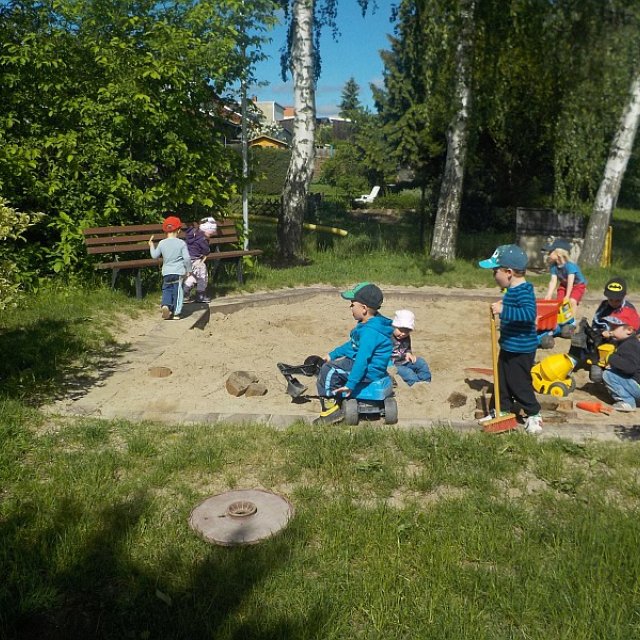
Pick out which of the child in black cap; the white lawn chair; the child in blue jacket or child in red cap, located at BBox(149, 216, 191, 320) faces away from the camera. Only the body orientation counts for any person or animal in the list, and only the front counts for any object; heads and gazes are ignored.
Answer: the child in red cap

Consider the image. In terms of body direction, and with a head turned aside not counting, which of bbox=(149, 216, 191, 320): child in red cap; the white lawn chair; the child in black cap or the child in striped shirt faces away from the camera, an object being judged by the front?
the child in red cap

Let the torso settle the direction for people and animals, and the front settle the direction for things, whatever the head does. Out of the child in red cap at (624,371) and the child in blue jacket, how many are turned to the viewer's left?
2

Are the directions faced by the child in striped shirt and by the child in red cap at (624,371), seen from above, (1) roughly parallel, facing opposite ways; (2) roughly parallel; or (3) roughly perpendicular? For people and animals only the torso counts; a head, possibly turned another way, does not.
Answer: roughly parallel

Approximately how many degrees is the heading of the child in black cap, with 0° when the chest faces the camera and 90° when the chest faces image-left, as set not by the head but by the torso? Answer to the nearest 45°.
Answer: approximately 45°

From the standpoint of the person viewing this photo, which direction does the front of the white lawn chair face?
facing to the left of the viewer

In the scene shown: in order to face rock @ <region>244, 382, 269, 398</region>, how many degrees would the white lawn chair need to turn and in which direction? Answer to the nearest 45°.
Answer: approximately 90° to its left

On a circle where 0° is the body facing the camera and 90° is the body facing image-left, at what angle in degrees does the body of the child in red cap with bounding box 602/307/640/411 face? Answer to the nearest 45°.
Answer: approximately 90°

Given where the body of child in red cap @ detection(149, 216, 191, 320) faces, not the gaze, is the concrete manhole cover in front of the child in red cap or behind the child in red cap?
behind

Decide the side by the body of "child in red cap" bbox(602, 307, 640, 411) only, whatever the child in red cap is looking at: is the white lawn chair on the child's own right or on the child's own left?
on the child's own right

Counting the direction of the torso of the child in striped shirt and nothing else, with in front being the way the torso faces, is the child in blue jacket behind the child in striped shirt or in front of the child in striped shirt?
in front

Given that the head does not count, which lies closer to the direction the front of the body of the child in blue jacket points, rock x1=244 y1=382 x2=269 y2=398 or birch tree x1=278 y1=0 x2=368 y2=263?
the rock

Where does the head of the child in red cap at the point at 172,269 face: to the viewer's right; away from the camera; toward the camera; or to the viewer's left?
away from the camera

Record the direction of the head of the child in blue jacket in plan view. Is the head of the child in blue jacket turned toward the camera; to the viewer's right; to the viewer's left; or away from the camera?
to the viewer's left

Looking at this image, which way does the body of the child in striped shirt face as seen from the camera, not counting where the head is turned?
to the viewer's left

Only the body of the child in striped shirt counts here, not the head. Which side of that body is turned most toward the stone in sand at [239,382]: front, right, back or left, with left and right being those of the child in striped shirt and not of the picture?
front

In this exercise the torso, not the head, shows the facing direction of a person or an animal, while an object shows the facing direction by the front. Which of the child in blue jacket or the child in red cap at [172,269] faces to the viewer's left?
the child in blue jacket

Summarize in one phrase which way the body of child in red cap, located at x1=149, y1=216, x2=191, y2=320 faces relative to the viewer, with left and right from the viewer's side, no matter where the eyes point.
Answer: facing away from the viewer

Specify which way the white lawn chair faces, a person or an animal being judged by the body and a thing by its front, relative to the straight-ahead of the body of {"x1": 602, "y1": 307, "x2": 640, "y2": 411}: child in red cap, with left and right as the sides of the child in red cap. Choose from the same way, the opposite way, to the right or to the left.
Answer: the same way

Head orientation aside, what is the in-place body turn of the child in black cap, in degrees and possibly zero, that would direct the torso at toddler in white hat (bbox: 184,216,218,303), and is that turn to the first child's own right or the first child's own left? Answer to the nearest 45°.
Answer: approximately 45° to the first child's own right
